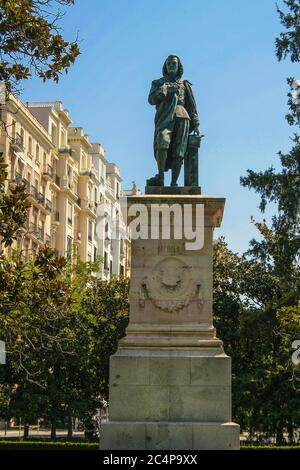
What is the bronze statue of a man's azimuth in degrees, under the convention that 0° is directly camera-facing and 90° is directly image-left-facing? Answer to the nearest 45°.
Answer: approximately 0°
